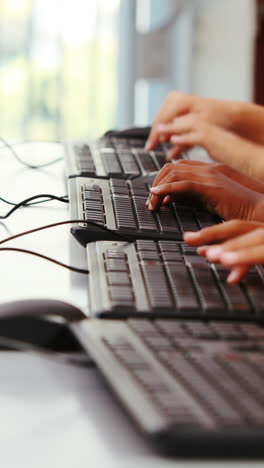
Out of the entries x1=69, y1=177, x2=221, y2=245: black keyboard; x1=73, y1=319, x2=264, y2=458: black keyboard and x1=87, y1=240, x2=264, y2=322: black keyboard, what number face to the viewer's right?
3

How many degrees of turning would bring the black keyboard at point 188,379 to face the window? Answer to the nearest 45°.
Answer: approximately 90° to its left

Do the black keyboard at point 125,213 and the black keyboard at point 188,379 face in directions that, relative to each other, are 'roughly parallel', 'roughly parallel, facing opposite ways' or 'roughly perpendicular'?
roughly parallel

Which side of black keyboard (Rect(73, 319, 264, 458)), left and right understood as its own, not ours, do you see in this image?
right

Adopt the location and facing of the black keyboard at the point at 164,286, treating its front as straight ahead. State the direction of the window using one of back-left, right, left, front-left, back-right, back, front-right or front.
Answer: left

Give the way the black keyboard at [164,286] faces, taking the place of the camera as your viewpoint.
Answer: facing to the right of the viewer

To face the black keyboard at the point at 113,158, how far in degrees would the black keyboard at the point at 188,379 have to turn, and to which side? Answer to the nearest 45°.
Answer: approximately 90° to its left

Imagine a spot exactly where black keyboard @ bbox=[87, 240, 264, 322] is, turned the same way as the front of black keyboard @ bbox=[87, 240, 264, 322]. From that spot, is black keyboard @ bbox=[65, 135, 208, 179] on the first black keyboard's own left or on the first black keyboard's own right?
on the first black keyboard's own left

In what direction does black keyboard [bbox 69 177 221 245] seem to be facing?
to the viewer's right

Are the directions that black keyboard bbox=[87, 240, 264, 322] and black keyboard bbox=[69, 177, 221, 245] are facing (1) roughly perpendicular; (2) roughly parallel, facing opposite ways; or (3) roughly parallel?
roughly parallel
